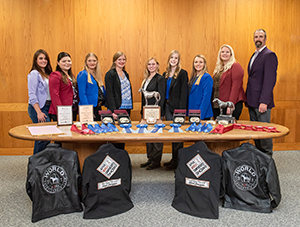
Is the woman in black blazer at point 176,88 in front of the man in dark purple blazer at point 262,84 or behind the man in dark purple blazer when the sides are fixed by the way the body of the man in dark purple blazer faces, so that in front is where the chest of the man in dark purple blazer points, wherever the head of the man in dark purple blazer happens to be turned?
in front

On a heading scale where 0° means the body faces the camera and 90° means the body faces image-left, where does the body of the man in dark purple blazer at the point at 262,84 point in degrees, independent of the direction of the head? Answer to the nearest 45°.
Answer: approximately 45°

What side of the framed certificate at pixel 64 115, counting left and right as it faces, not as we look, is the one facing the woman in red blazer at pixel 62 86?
back

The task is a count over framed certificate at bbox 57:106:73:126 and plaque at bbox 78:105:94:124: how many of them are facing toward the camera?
2
